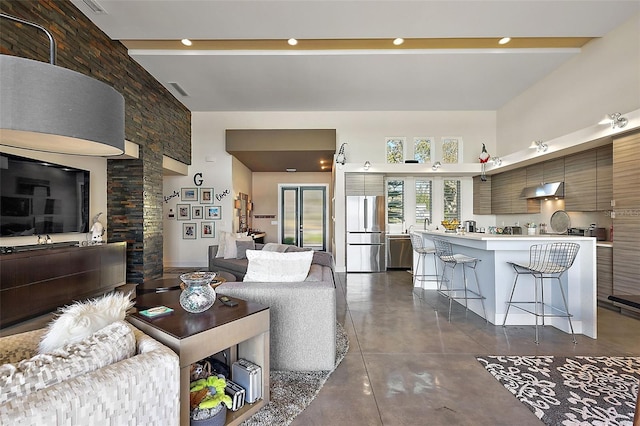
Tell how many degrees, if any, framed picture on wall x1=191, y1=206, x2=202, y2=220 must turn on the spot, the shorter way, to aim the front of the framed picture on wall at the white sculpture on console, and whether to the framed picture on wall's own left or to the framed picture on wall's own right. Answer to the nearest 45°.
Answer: approximately 45° to the framed picture on wall's own right

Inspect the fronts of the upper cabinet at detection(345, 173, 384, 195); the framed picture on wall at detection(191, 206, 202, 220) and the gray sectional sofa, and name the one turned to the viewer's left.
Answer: the gray sectional sofa

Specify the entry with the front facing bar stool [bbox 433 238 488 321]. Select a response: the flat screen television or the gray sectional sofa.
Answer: the flat screen television

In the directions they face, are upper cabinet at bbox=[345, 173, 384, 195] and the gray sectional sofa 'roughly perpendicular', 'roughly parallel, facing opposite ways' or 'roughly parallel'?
roughly perpendicular

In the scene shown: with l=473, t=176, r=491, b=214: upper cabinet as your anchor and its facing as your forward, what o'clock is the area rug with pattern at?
The area rug with pattern is roughly at 12 o'clock from the upper cabinet.

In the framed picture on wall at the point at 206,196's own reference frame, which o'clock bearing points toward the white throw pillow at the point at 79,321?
The white throw pillow is roughly at 12 o'clock from the framed picture on wall.

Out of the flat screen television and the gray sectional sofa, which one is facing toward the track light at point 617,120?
the flat screen television

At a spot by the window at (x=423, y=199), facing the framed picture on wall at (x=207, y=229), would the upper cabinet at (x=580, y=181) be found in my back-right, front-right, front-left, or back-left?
back-left

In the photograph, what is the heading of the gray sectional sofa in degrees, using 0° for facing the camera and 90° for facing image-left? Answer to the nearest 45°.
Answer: approximately 90°

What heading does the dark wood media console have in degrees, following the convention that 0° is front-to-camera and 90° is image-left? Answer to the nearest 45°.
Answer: approximately 315°

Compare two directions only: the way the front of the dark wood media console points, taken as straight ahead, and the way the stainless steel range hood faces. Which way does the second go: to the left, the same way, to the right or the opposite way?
the opposite way

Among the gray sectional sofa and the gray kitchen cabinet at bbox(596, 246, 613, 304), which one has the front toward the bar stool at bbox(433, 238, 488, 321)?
the gray kitchen cabinet

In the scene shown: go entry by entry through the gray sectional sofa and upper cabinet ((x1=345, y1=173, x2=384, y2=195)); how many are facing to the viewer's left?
1

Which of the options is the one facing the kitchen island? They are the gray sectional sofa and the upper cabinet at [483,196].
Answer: the upper cabinet

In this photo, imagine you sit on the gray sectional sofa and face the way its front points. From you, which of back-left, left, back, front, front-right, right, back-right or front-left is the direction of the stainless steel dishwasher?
back-right

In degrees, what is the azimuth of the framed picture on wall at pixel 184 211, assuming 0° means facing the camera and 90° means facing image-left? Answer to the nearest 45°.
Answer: approximately 0°
